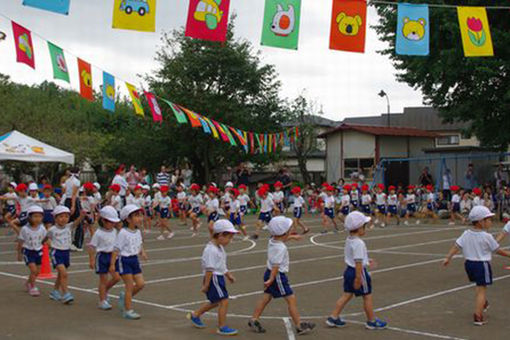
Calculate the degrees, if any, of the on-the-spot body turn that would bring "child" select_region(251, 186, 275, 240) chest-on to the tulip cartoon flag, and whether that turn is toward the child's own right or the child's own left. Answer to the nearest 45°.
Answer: approximately 90° to the child's own left

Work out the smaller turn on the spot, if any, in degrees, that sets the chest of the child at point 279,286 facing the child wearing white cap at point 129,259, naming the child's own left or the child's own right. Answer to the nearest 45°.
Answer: approximately 180°

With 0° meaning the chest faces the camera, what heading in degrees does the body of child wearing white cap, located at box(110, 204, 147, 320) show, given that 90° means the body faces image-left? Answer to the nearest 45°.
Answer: approximately 315°

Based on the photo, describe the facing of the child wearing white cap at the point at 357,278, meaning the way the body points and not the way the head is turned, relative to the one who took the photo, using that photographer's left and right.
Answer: facing to the right of the viewer

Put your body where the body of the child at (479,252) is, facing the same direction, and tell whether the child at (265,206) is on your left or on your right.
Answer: on your left

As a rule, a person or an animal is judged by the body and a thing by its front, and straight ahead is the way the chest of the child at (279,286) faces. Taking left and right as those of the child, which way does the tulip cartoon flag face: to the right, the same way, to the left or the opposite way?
to the right

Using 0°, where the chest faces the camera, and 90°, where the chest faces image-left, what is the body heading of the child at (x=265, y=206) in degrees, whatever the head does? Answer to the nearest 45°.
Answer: approximately 45°

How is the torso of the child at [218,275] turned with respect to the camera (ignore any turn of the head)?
to the viewer's right
